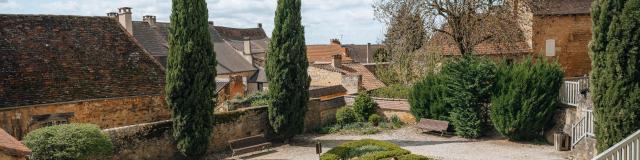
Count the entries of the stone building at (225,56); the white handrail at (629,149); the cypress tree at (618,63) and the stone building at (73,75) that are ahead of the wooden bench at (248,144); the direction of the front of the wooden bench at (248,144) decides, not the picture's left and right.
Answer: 2

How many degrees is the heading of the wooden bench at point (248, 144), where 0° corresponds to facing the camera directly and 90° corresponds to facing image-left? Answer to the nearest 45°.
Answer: approximately 315°

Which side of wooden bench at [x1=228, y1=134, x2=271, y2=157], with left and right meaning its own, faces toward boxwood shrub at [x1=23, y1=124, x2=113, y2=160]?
right

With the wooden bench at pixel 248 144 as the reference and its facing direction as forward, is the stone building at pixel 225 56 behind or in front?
behind

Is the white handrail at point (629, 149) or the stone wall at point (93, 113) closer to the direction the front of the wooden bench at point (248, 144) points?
the white handrail

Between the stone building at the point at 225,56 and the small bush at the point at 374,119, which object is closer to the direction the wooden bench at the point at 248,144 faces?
the small bush

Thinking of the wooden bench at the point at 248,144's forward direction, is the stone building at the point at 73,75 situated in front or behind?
behind
